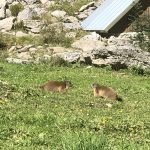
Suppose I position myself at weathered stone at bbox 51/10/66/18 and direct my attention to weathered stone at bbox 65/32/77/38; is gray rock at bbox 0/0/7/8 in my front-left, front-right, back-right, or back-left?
back-right

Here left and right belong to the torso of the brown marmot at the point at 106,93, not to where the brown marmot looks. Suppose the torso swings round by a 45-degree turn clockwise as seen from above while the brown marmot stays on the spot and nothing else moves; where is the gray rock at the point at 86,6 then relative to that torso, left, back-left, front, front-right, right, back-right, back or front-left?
front-right

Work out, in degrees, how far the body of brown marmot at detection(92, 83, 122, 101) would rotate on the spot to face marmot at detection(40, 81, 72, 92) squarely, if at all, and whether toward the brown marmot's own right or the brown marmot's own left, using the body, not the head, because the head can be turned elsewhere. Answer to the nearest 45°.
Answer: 0° — it already faces it

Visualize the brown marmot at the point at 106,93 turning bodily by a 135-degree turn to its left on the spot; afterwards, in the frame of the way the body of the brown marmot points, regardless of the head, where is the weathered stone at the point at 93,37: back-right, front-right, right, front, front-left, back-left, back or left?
back-left

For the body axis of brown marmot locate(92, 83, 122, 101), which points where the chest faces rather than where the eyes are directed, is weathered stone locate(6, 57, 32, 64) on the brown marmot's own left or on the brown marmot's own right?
on the brown marmot's own right

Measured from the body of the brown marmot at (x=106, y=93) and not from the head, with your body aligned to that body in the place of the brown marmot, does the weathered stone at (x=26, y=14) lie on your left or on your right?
on your right

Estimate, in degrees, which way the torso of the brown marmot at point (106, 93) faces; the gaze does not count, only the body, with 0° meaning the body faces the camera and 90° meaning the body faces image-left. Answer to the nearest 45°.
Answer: approximately 90°

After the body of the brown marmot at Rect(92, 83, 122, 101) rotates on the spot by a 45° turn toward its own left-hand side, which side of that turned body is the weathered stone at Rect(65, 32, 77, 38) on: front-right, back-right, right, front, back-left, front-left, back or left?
back-right

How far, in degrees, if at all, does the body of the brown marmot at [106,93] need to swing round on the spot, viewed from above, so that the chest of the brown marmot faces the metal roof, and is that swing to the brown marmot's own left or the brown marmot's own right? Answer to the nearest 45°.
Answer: approximately 90° to the brown marmot's own right

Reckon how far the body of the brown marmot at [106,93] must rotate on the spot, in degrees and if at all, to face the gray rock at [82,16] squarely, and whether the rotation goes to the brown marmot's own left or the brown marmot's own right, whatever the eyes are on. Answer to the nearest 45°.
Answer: approximately 90° to the brown marmot's own right

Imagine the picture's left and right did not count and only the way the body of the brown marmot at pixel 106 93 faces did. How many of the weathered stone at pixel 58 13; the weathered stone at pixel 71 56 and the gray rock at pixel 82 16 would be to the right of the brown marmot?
3

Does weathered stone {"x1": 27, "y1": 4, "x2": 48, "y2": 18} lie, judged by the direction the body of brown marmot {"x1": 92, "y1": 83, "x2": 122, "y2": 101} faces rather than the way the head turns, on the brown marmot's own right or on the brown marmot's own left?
on the brown marmot's own right

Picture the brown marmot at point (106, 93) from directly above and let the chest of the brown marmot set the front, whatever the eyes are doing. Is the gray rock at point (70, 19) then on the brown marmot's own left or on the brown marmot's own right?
on the brown marmot's own right

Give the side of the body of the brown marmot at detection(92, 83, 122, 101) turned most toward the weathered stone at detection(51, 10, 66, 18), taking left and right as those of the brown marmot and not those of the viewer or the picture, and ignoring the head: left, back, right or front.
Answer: right

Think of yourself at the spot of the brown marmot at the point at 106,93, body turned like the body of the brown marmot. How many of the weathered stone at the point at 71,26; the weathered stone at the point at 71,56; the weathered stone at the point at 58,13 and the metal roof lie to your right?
4
